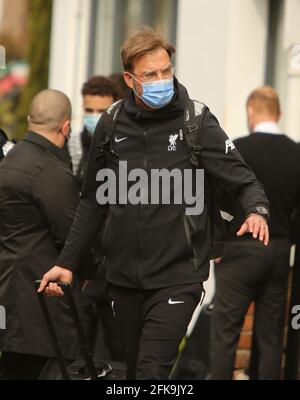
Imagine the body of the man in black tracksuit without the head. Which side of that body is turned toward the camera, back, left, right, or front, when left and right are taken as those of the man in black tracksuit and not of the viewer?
front

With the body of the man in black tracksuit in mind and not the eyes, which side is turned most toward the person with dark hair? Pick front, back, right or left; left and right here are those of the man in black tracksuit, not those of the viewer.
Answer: back
